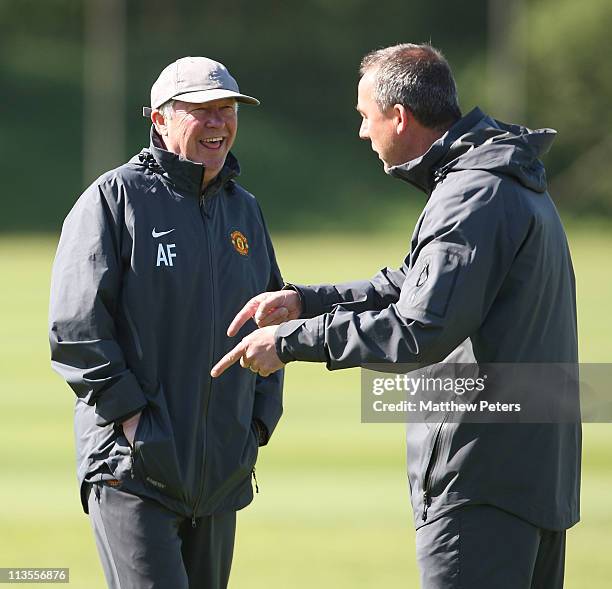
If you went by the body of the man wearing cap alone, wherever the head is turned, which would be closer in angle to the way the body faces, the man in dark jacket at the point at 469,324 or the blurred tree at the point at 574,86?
the man in dark jacket

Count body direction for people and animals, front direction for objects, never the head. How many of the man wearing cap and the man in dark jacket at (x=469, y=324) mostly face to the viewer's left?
1

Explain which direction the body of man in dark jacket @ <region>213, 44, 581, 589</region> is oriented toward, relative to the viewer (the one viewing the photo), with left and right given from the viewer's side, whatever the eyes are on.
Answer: facing to the left of the viewer

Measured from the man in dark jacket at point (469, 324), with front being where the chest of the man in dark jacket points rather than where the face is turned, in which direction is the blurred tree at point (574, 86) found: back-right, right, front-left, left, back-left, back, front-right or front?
right

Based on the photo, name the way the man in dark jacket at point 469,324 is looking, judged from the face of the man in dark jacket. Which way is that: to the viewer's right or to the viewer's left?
to the viewer's left

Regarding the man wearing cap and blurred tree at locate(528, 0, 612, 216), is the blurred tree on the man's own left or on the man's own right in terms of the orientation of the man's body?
on the man's own left

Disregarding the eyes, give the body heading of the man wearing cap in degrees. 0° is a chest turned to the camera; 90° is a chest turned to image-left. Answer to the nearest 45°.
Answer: approximately 315°

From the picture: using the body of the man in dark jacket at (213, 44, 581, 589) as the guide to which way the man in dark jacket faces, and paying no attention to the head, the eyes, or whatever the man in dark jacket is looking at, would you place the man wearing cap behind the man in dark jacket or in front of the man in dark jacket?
in front

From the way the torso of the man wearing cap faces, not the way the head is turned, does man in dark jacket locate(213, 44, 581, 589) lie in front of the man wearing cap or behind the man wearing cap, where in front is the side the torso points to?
in front
